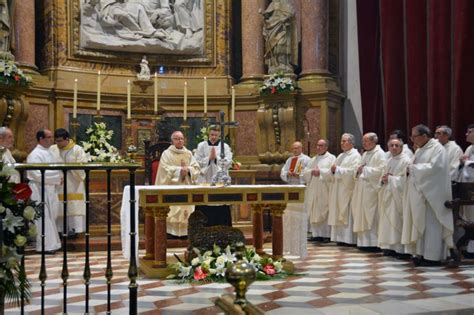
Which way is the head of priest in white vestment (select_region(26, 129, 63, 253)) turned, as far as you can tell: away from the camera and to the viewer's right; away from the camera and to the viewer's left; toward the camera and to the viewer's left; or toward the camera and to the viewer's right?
toward the camera and to the viewer's right

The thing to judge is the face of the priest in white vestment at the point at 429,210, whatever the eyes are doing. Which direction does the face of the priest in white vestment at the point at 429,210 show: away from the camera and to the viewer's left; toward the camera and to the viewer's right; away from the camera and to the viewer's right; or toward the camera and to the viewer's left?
toward the camera and to the viewer's left

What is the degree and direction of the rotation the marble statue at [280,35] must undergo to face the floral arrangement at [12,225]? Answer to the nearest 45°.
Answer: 0° — it already faces it

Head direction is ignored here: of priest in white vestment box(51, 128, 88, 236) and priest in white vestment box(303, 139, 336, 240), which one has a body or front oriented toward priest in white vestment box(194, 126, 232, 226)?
priest in white vestment box(303, 139, 336, 240)

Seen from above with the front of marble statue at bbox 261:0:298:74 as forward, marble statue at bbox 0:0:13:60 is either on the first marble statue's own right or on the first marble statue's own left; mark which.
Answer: on the first marble statue's own right

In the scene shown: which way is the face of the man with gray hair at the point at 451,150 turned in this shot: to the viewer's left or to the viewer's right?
to the viewer's left

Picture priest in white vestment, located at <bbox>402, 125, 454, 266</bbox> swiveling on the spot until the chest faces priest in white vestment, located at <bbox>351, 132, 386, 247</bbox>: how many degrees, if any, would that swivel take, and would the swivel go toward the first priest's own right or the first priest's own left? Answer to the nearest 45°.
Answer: approximately 45° to the first priest's own right

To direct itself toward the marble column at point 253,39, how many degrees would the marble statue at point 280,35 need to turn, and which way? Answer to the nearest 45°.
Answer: approximately 90° to its right

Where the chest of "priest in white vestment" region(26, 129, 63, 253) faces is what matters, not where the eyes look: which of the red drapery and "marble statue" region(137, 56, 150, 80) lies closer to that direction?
the red drapery
